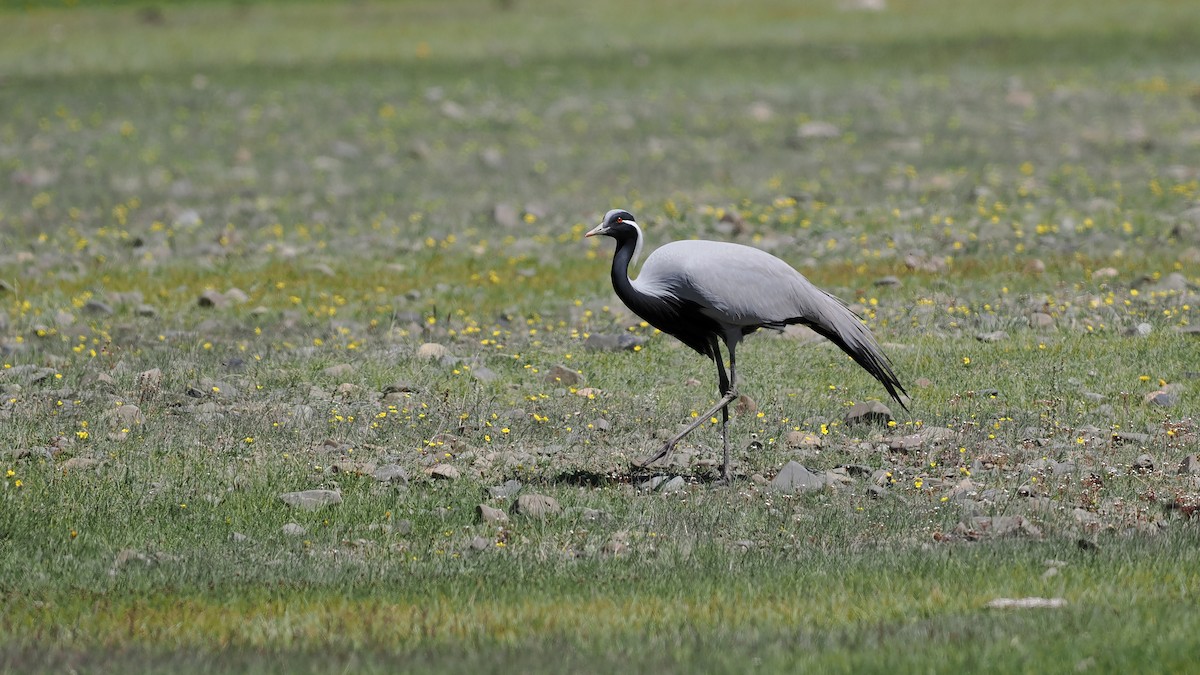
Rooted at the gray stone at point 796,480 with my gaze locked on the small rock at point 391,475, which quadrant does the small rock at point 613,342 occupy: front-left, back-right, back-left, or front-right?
front-right

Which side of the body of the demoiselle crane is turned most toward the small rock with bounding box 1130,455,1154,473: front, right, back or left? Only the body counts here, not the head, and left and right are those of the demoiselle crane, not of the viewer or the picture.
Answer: back

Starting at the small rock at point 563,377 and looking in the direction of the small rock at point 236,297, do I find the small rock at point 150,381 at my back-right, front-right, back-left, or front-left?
front-left

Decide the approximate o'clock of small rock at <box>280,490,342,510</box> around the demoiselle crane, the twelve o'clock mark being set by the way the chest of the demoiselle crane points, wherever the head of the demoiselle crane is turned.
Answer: The small rock is roughly at 11 o'clock from the demoiselle crane.

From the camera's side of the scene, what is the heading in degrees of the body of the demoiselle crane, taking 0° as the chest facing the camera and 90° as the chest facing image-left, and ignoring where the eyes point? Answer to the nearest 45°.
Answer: approximately 90°

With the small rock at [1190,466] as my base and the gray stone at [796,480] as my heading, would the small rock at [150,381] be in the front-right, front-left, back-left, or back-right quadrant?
front-right

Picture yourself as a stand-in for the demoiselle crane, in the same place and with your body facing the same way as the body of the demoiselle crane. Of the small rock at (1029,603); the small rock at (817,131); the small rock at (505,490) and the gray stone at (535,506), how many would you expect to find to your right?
1

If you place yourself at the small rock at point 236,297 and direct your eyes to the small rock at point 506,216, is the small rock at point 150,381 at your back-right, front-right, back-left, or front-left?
back-right

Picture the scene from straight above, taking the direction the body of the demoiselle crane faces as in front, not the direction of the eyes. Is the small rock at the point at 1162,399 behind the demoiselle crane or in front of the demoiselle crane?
behind

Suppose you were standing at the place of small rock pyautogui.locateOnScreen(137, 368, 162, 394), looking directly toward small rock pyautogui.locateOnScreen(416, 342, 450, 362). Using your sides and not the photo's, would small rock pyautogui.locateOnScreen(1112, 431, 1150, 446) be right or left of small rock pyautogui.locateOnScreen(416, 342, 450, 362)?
right

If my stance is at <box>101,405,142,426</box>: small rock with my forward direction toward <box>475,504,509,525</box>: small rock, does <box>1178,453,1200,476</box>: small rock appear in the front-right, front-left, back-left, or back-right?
front-left

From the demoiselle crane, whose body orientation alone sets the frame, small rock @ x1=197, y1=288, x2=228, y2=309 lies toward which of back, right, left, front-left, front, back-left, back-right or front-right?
front-right

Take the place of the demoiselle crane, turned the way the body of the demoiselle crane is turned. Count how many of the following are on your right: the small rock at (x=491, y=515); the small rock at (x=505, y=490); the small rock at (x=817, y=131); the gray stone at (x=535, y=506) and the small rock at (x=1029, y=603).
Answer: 1

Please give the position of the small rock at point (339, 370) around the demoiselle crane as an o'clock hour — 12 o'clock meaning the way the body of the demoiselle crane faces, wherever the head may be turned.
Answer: The small rock is roughly at 1 o'clock from the demoiselle crane.

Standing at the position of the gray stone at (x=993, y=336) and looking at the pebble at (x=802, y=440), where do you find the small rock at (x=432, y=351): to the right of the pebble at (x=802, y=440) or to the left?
right

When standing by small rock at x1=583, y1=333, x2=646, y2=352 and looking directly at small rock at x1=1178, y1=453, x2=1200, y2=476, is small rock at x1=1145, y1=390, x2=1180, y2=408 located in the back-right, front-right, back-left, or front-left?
front-left

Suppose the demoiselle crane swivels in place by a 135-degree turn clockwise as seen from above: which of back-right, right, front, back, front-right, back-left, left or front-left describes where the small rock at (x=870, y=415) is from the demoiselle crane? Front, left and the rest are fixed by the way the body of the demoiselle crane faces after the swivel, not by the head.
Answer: front

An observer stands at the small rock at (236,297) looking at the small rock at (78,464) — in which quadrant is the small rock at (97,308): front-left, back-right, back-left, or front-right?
front-right

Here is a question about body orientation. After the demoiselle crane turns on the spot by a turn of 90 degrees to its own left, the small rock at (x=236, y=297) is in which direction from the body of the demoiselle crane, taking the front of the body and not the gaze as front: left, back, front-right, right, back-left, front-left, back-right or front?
back-right
